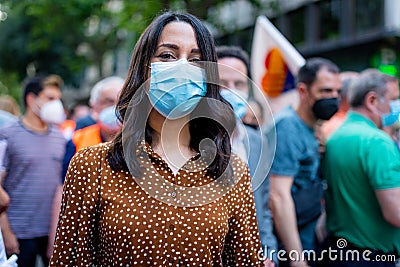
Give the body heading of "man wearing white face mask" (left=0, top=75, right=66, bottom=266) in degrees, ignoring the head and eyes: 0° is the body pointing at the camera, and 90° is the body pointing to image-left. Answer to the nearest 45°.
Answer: approximately 315°

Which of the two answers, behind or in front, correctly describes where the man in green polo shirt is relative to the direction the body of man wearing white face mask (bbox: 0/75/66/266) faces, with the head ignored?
in front
